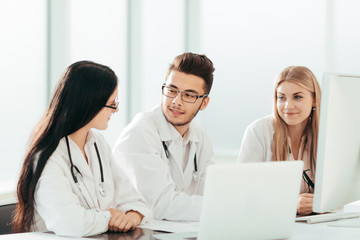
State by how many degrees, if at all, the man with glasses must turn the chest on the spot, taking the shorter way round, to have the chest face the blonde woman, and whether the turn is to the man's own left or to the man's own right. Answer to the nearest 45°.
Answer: approximately 90° to the man's own left

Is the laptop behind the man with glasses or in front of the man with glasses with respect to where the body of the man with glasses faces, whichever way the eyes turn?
in front

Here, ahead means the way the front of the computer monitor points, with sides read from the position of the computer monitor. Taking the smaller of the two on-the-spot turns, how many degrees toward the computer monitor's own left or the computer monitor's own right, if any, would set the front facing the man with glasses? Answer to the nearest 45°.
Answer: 0° — it already faces them

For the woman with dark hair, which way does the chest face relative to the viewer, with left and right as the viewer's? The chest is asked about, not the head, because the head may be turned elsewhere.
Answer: facing the viewer and to the right of the viewer

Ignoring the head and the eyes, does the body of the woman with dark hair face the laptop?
yes

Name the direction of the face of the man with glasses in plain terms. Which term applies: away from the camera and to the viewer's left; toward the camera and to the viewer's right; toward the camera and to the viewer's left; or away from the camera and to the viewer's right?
toward the camera and to the viewer's left

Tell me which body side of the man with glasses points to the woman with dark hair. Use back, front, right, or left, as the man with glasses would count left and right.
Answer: right

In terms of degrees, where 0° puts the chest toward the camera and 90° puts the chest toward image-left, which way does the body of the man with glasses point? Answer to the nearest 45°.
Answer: approximately 315°

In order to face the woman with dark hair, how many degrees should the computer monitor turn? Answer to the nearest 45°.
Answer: approximately 45° to its left

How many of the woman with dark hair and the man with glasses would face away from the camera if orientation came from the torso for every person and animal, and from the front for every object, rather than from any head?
0

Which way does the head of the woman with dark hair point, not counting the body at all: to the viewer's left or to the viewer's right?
to the viewer's right

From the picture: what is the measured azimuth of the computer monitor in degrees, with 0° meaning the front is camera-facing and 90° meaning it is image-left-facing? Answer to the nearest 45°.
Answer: approximately 135°
